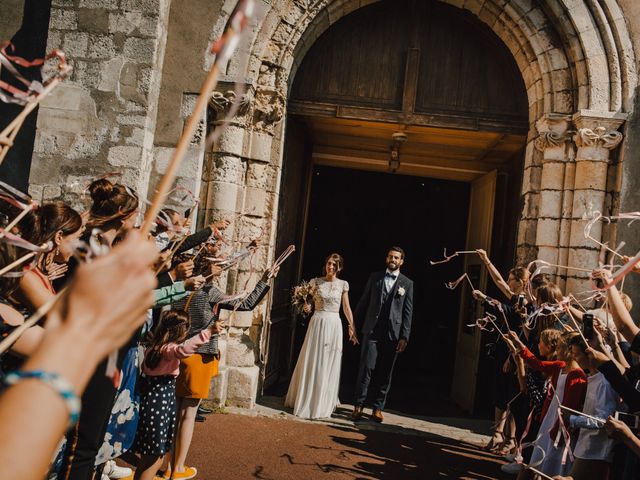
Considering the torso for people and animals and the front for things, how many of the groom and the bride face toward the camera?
2

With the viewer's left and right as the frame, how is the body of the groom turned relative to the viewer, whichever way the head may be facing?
facing the viewer

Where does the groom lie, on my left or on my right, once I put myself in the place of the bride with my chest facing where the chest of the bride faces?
on my left

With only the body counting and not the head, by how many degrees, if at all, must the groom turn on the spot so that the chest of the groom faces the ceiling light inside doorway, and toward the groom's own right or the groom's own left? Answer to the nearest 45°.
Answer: approximately 180°

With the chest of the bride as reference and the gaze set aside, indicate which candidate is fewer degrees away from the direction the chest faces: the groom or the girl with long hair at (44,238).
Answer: the girl with long hair

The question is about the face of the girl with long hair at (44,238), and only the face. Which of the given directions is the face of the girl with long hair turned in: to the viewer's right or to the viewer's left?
to the viewer's right

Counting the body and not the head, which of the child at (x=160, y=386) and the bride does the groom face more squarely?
the child

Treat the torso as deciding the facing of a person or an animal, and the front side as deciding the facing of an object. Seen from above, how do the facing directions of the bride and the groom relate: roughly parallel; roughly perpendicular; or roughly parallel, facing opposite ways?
roughly parallel

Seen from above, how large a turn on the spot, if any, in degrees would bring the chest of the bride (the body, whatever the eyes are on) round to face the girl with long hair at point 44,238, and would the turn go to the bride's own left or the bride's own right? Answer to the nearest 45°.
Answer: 0° — they already face them

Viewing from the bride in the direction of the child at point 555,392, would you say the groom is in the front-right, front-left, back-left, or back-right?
front-left

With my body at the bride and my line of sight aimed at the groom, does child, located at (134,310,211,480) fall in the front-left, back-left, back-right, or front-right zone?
back-right

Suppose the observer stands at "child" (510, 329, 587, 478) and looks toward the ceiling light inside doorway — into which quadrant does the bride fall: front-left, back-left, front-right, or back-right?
front-left
